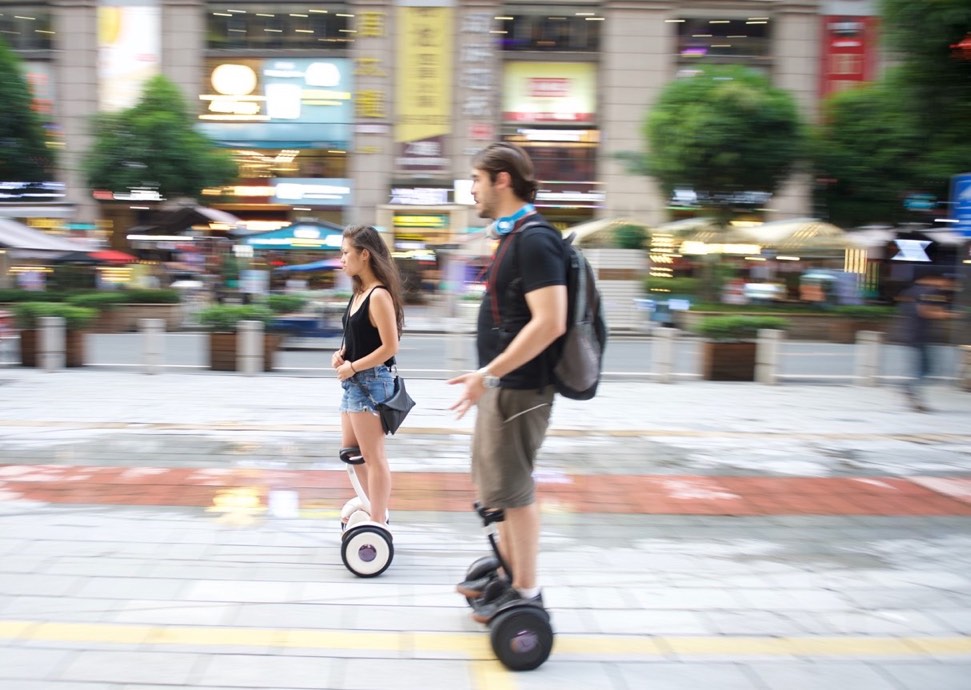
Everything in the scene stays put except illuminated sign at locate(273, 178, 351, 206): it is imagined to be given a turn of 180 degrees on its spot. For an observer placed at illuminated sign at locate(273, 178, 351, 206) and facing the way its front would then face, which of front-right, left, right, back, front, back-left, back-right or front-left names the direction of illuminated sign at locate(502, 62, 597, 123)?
right

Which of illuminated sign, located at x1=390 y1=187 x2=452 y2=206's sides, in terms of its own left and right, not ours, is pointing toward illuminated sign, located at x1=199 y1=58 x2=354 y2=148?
right

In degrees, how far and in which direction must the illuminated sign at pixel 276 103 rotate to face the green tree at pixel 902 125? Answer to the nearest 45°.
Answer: approximately 45° to its left
